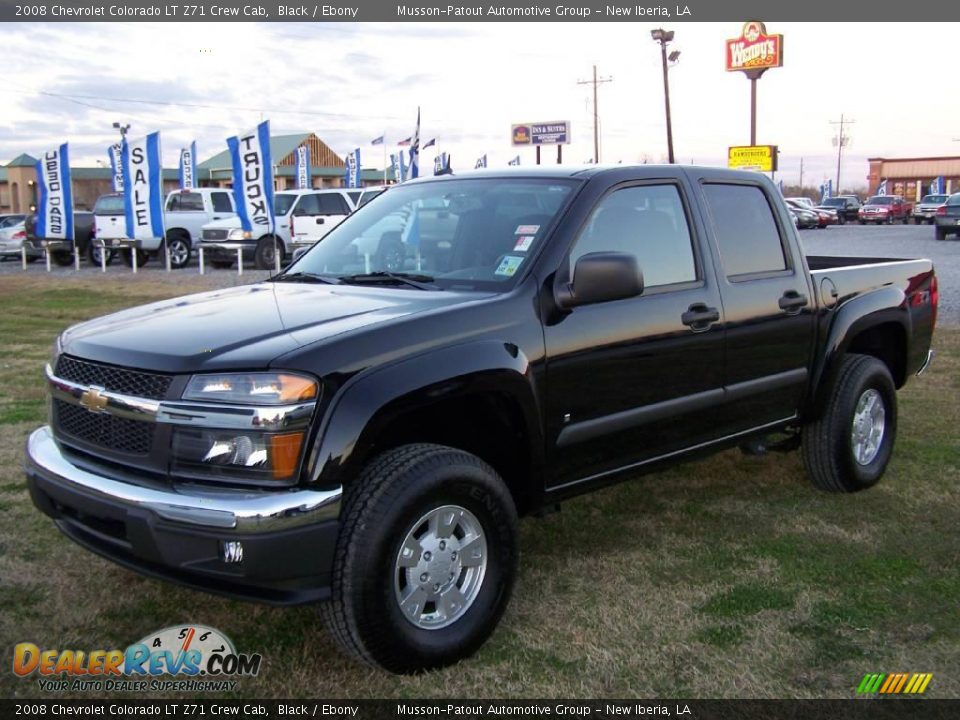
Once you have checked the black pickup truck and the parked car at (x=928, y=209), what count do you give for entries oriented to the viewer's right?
0

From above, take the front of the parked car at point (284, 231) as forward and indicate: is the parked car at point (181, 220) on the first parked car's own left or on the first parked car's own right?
on the first parked car's own right

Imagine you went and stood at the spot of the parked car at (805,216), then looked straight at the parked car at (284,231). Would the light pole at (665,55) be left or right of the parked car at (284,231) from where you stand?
right

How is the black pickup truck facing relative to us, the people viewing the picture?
facing the viewer and to the left of the viewer

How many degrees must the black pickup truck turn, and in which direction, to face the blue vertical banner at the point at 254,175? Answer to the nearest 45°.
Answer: approximately 135° to its right

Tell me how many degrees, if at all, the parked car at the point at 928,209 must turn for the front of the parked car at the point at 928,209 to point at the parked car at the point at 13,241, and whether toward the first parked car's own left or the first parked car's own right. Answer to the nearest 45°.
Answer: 0° — it already faces it

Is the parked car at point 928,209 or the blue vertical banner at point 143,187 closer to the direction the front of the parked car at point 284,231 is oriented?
the blue vertical banner

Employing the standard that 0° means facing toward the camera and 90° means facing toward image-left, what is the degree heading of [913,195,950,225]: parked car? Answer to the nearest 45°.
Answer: approximately 45°

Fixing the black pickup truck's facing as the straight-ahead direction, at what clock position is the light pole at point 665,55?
The light pole is roughly at 5 o'clock from the black pickup truck.

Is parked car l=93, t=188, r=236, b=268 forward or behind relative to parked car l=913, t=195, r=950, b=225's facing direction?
forward

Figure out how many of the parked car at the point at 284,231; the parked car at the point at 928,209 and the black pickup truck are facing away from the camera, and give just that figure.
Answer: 0

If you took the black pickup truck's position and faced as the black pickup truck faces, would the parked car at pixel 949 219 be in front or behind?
behind

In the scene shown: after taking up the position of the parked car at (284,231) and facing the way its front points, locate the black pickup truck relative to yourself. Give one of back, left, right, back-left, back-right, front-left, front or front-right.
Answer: front-left
